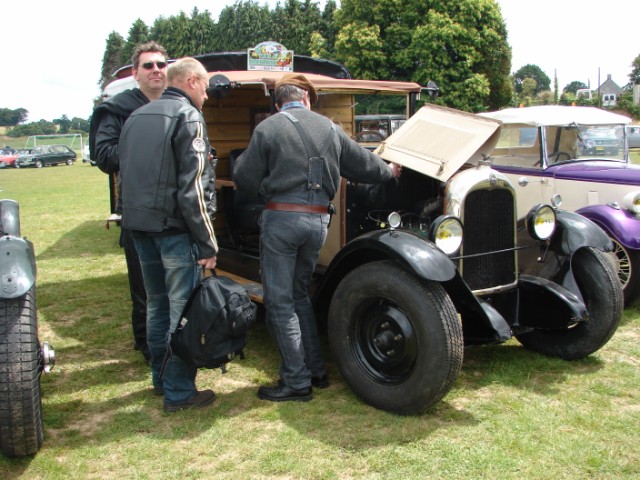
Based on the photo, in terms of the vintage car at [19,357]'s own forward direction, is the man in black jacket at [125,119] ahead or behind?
behind

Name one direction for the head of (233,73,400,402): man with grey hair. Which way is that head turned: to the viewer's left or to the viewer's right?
to the viewer's right

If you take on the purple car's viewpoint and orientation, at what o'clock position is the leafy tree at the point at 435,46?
The leafy tree is roughly at 7 o'clock from the purple car.

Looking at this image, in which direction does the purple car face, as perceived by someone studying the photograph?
facing the viewer and to the right of the viewer

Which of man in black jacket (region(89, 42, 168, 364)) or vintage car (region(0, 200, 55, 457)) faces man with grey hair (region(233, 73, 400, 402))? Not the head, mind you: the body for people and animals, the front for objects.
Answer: the man in black jacket

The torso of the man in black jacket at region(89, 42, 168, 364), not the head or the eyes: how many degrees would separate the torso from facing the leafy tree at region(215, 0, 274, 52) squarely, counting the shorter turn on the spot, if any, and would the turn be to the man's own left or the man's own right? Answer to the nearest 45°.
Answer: approximately 135° to the man's own left

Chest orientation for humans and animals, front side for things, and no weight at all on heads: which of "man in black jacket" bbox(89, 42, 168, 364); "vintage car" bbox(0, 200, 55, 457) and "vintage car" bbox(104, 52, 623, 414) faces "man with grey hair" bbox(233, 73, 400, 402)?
the man in black jacket

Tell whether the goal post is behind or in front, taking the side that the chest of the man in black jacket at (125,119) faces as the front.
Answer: behind
